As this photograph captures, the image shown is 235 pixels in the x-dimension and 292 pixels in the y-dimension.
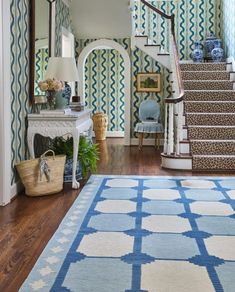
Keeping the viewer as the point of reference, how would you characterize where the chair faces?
facing the viewer

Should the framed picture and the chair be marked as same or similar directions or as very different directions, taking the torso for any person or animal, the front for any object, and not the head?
same or similar directions

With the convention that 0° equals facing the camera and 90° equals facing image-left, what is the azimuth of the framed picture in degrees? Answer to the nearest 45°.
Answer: approximately 0°

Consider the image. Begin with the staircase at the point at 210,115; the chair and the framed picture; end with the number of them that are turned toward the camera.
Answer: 3

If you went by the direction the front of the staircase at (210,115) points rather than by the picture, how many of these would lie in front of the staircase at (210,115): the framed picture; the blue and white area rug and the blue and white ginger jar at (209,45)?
1

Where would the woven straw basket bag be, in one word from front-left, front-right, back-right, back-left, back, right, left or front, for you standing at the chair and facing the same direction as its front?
front

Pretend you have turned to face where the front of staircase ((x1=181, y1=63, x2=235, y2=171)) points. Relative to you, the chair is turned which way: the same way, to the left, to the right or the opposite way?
the same way

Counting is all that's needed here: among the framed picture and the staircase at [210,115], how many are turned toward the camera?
2

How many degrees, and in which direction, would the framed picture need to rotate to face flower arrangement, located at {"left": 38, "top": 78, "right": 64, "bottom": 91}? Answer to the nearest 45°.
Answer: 0° — it already faces it

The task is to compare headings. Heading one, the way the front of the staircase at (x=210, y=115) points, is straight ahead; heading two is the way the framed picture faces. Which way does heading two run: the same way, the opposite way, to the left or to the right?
the same way

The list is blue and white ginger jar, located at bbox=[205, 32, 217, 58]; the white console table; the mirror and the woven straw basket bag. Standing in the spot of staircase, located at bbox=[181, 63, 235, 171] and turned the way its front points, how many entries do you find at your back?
1

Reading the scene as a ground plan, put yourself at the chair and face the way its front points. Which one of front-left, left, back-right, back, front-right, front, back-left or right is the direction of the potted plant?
front
